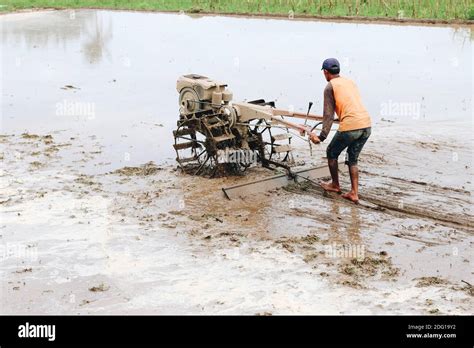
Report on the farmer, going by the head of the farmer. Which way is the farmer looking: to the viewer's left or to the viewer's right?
to the viewer's left

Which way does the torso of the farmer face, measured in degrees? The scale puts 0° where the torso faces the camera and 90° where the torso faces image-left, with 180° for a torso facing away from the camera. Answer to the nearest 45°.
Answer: approximately 135°
